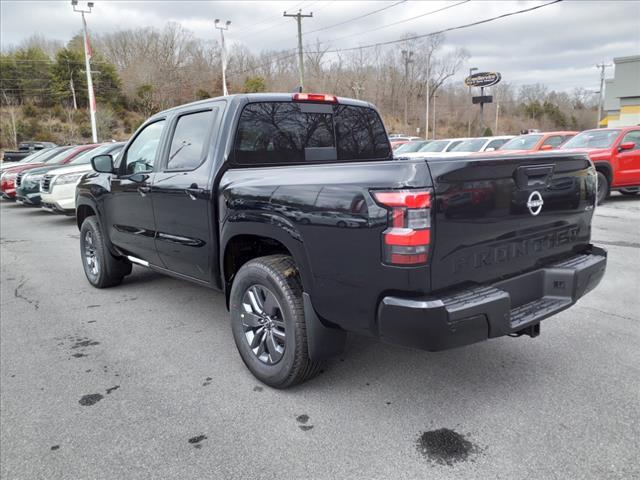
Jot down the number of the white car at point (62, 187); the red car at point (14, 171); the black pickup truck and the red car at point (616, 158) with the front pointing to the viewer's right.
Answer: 0

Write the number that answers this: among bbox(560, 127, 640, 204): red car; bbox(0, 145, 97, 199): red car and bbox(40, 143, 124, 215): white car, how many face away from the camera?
0

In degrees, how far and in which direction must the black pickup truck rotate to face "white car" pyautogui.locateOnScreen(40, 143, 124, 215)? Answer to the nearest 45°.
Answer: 0° — it already faces it

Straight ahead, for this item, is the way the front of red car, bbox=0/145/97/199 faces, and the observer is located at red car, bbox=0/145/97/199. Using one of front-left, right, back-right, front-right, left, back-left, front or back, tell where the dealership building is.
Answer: back-left

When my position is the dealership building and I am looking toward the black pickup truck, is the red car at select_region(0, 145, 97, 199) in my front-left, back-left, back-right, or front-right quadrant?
front-right

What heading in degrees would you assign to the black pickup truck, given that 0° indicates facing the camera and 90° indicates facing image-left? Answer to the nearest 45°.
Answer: approximately 135°

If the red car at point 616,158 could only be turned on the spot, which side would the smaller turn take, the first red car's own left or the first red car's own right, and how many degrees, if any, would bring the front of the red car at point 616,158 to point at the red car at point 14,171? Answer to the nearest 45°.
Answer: approximately 45° to the first red car's own right

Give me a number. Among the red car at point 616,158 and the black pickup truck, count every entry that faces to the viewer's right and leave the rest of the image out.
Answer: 0

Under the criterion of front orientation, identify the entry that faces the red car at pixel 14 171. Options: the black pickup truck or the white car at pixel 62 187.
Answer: the black pickup truck

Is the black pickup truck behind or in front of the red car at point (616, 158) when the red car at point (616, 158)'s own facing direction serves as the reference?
in front

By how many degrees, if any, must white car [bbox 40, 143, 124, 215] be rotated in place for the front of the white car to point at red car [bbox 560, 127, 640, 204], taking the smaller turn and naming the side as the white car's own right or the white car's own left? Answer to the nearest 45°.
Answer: approximately 90° to the white car's own left

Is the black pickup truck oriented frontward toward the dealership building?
no

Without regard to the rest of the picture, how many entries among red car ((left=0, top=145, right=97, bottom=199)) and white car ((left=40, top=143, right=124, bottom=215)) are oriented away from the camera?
0

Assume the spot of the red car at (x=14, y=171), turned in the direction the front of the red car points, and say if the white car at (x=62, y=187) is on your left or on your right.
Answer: on your left

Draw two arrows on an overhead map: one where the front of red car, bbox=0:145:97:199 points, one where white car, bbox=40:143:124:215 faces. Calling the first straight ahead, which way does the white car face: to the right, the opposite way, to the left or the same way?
the same way
